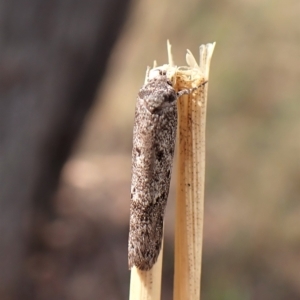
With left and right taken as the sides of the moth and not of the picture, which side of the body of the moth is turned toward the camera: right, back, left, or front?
back
